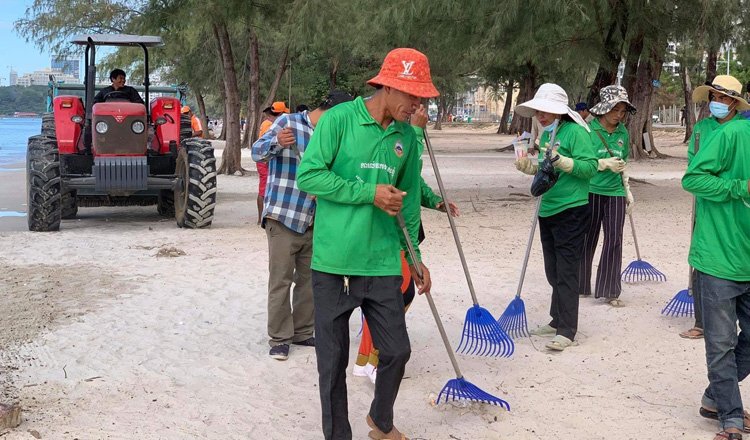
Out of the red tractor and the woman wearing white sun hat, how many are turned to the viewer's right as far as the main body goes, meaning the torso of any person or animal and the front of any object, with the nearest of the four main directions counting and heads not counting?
0

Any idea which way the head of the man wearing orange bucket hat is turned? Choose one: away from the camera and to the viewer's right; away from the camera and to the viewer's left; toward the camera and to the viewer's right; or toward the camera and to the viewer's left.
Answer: toward the camera and to the viewer's right

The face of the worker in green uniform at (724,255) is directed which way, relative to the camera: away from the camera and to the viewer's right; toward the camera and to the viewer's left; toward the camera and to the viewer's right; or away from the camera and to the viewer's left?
toward the camera and to the viewer's left

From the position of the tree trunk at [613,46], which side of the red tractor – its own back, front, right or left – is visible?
left

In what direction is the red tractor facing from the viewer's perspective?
toward the camera

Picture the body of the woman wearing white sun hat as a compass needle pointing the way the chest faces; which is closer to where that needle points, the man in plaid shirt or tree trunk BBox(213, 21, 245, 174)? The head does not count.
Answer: the man in plaid shirt

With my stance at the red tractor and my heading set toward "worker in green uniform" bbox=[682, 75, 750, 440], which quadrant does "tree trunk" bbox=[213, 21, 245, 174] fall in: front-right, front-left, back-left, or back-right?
back-left

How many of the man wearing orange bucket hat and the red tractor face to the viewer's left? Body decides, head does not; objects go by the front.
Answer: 0

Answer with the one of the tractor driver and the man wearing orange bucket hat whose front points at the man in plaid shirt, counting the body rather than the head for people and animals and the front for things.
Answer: the tractor driver

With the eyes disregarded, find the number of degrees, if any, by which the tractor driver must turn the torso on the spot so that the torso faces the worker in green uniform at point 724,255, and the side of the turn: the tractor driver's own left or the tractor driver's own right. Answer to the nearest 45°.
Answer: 0° — they already face them

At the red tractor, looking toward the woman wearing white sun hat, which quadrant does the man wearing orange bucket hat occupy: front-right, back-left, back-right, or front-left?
front-right

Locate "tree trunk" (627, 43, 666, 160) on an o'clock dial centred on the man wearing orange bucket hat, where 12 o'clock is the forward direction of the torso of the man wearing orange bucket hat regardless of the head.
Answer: The tree trunk is roughly at 8 o'clock from the man wearing orange bucket hat.

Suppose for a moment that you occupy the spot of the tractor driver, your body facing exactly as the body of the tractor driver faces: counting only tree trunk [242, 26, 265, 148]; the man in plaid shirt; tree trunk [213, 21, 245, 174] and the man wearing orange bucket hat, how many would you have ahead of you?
2

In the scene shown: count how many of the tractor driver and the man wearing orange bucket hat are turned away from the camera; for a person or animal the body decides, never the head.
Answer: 0

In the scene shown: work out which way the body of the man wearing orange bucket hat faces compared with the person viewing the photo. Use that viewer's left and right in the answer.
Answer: facing the viewer and to the right of the viewer

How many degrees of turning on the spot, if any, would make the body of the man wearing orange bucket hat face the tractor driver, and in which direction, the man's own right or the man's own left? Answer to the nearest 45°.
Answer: approximately 180°

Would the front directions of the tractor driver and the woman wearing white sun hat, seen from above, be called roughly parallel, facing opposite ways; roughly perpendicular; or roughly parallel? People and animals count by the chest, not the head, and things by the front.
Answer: roughly perpendicular

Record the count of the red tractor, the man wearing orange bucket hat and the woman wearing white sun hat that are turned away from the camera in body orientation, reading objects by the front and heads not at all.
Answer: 0
